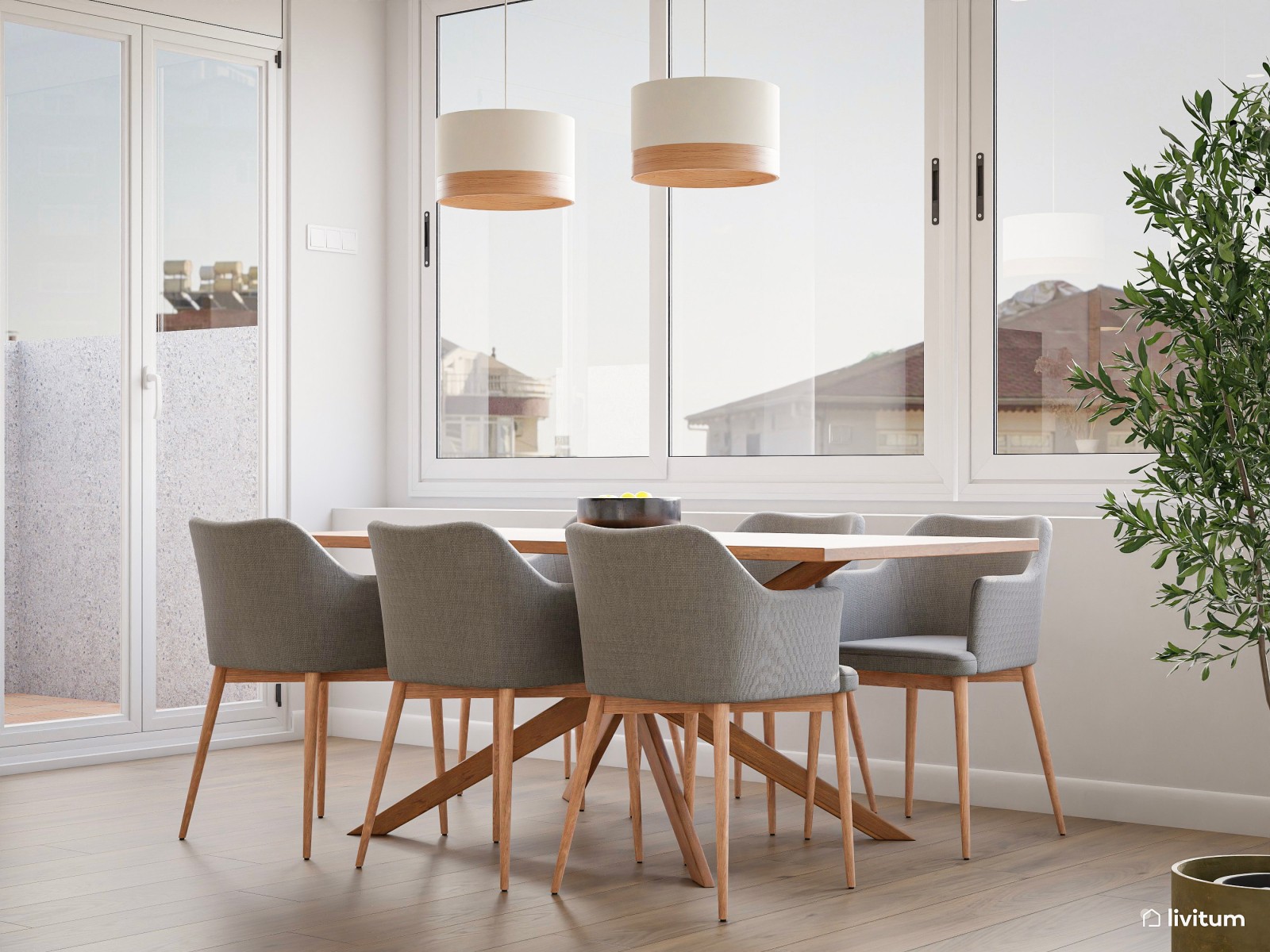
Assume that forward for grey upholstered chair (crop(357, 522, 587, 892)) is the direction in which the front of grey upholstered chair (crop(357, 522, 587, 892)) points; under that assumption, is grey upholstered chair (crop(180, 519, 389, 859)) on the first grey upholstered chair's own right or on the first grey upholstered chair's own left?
on the first grey upholstered chair's own left

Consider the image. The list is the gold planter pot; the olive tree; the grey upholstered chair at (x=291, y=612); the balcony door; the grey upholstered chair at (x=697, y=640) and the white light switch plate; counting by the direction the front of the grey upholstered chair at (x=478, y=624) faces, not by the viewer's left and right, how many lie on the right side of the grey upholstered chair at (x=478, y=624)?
3

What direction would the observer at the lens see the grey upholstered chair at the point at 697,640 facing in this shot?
facing away from the viewer and to the right of the viewer

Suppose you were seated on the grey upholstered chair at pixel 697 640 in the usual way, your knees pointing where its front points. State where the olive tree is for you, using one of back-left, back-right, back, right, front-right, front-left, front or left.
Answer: right

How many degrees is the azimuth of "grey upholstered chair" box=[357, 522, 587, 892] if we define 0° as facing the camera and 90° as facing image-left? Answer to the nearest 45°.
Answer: approximately 225°

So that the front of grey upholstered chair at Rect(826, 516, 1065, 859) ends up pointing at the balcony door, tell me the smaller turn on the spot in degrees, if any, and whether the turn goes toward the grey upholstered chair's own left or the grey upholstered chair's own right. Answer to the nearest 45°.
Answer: approximately 45° to the grey upholstered chair's own right

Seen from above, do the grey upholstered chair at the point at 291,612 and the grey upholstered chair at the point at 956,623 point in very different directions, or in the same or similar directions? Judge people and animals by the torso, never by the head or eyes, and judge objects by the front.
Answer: very different directions

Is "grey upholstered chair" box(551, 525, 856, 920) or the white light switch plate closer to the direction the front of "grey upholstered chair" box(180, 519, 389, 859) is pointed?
the white light switch plate

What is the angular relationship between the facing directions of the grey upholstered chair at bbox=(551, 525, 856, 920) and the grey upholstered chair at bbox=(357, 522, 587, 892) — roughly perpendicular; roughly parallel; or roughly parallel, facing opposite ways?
roughly parallel

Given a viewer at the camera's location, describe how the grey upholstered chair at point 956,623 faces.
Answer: facing the viewer and to the left of the viewer

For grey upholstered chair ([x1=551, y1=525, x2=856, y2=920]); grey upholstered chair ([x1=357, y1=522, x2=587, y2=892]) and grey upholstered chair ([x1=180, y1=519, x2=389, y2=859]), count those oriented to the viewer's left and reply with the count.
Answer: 0

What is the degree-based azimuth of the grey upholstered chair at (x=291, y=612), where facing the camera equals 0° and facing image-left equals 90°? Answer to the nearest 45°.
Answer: approximately 225°

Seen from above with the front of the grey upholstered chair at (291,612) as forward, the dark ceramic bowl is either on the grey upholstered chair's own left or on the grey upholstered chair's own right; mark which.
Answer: on the grey upholstered chair's own right

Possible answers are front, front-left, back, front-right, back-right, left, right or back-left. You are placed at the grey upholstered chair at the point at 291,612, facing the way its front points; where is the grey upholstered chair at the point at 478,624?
right
